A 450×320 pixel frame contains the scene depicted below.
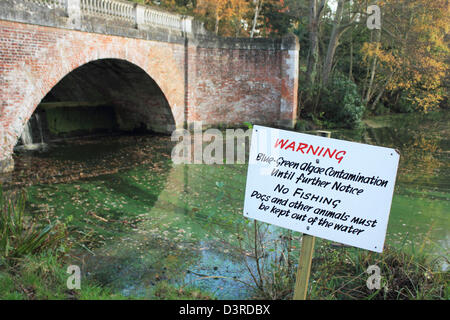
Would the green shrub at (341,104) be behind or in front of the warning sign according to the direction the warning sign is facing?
behind

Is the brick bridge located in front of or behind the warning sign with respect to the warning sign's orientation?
behind

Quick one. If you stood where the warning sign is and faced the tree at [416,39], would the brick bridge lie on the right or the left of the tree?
left

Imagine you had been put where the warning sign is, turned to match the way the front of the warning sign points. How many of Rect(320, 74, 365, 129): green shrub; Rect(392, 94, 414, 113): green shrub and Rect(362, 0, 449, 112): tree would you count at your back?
3

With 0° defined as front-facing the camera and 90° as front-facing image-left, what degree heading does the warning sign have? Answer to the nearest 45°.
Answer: approximately 0°

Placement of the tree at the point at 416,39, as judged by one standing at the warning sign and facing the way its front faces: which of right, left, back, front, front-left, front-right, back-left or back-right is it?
back

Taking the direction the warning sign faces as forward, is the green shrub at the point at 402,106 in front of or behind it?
behind
